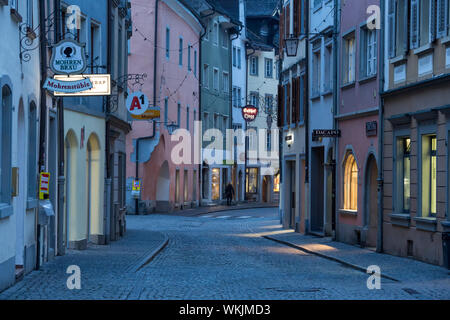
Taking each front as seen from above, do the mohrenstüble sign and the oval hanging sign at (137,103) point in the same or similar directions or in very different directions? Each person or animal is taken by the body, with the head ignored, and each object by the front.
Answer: same or similar directions

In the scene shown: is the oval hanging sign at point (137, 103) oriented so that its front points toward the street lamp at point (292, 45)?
no

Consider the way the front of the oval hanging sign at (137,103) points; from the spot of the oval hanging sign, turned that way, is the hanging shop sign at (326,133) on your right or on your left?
on your left

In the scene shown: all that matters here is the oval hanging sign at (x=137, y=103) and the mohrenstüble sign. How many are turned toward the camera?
2

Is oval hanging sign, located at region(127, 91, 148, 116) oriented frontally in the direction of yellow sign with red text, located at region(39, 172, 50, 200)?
yes

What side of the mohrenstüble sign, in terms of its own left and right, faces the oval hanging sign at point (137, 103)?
back

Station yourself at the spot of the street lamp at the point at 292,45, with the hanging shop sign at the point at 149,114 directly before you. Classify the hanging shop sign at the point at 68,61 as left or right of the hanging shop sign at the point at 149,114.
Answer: left

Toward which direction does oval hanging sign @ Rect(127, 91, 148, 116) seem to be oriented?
toward the camera

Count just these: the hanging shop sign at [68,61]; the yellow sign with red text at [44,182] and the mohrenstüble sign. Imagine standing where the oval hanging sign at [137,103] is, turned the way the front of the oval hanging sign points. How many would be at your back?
0

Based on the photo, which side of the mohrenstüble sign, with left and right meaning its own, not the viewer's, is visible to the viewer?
front

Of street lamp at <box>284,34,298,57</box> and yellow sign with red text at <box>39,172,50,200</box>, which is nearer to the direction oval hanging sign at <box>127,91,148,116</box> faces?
the yellow sign with red text

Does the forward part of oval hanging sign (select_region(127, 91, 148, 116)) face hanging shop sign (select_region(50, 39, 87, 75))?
yes
